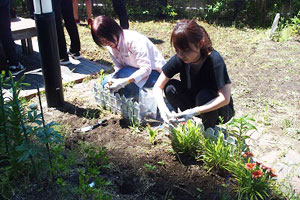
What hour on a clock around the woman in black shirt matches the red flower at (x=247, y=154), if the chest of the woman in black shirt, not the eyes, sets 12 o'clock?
The red flower is roughly at 9 o'clock from the woman in black shirt.

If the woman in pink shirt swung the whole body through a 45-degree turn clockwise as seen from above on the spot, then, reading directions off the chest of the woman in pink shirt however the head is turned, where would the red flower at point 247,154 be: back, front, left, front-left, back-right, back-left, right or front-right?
back-left

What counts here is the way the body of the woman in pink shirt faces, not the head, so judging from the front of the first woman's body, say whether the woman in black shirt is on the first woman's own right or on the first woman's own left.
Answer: on the first woman's own left

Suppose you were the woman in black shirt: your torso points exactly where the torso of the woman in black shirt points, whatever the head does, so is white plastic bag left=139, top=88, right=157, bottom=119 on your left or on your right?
on your right

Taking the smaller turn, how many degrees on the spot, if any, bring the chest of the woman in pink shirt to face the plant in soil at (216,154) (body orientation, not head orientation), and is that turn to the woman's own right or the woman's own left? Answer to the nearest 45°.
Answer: approximately 90° to the woman's own left

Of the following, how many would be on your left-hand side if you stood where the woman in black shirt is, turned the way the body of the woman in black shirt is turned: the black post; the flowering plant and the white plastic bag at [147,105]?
1

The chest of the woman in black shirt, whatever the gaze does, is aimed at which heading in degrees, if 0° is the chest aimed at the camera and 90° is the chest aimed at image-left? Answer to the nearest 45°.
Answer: approximately 45°

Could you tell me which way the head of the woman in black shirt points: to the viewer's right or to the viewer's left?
to the viewer's left

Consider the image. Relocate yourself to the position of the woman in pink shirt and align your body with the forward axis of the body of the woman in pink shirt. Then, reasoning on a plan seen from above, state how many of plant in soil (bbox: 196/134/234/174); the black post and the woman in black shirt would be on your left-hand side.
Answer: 2

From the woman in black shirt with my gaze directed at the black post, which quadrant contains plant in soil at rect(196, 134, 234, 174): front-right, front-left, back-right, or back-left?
back-left
